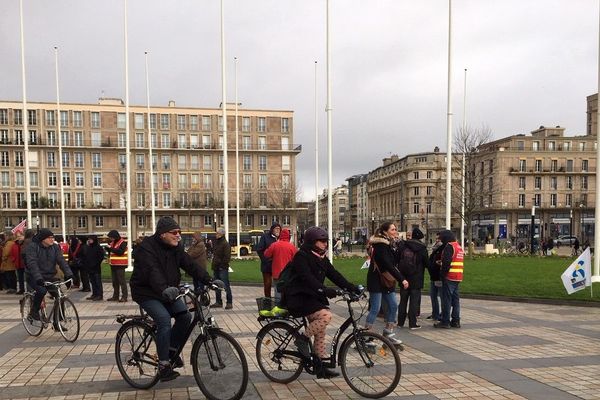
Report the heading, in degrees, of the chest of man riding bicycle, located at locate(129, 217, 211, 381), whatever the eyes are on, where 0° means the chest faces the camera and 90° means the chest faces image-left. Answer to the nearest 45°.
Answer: approximately 315°

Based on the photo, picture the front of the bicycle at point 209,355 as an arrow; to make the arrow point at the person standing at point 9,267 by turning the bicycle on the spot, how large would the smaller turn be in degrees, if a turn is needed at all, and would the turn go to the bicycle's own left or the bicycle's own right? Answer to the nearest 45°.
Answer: approximately 180°

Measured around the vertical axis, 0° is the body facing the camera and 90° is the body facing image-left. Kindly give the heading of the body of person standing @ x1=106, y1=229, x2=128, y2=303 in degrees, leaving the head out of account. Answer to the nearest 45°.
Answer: approximately 45°

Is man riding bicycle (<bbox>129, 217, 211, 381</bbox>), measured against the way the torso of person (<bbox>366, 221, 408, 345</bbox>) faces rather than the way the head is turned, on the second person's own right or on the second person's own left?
on the second person's own right

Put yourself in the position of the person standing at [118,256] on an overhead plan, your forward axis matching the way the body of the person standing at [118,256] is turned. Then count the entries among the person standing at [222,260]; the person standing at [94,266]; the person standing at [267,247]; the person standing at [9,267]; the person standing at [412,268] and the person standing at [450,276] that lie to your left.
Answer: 4

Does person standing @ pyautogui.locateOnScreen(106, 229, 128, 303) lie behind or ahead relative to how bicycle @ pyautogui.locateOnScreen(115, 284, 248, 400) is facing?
behind

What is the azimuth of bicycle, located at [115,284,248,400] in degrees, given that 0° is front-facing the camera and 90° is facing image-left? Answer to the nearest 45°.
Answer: approximately 315°
